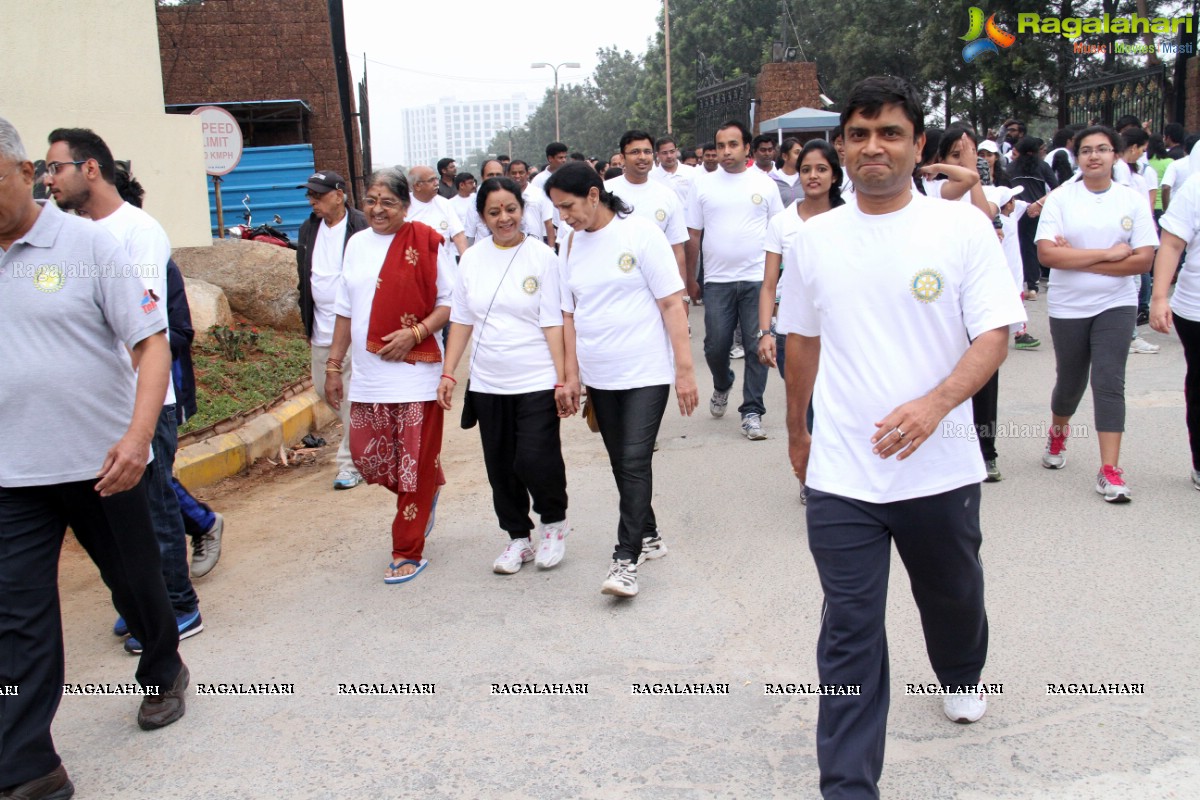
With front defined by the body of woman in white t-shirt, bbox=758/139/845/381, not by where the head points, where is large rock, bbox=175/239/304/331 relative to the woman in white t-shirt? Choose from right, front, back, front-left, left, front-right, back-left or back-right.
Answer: back-right

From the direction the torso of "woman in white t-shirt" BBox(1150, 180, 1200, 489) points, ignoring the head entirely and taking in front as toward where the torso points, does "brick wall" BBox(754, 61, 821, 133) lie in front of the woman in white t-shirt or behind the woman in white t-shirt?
behind

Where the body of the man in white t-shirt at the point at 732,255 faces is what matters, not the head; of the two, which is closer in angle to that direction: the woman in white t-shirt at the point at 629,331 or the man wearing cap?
the woman in white t-shirt

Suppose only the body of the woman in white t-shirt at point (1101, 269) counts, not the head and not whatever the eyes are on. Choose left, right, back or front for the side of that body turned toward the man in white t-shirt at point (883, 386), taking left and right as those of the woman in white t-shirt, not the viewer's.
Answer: front

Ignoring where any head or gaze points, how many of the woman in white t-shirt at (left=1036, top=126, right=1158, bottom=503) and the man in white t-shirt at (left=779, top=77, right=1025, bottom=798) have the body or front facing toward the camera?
2
